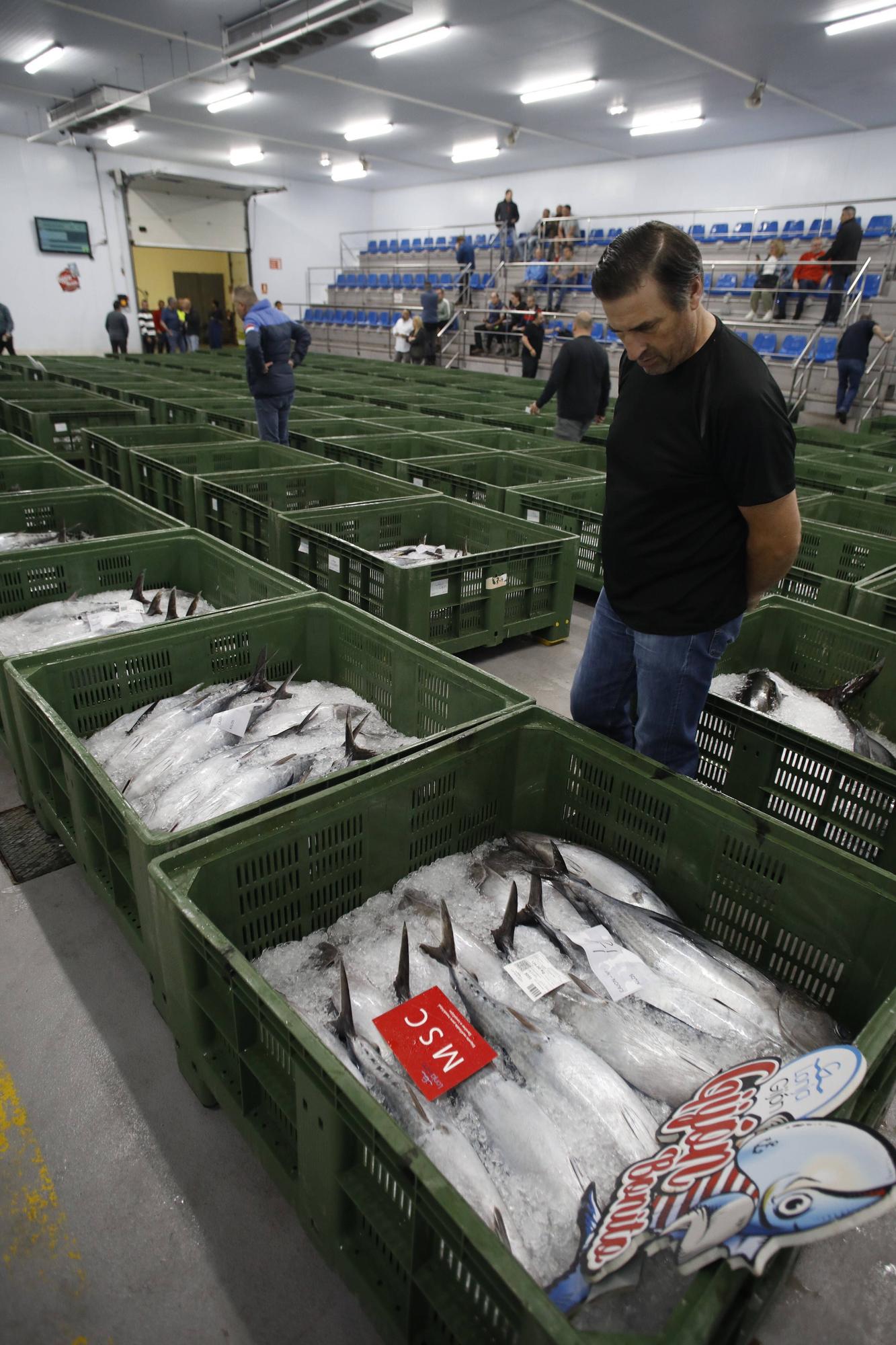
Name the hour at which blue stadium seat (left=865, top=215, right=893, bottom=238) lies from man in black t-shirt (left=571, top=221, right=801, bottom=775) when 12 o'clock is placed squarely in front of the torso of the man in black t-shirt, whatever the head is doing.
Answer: The blue stadium seat is roughly at 5 o'clock from the man in black t-shirt.

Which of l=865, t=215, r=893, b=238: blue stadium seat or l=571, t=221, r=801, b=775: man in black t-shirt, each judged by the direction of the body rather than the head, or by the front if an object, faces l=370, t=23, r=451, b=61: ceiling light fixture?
the blue stadium seat

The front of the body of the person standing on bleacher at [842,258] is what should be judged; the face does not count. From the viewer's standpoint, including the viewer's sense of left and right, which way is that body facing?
facing to the left of the viewer
